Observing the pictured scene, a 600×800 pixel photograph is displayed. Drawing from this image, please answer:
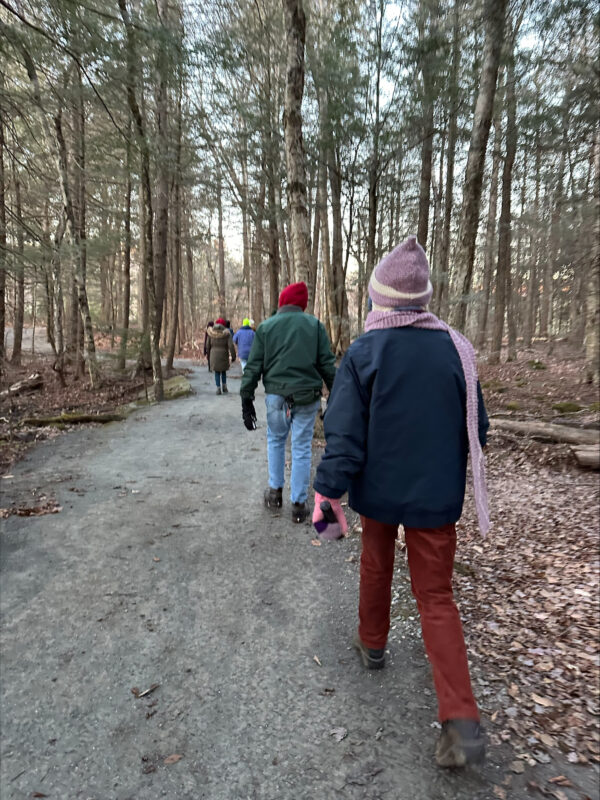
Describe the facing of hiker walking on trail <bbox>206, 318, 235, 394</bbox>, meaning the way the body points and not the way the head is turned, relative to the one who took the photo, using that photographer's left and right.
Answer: facing away from the viewer

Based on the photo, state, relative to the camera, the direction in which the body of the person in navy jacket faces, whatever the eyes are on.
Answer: away from the camera

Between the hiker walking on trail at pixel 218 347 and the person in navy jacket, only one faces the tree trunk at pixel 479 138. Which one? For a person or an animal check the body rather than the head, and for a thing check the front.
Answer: the person in navy jacket

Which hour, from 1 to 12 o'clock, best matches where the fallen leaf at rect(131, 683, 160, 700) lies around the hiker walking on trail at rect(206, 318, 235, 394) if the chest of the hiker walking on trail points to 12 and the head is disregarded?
The fallen leaf is roughly at 6 o'clock from the hiker walking on trail.

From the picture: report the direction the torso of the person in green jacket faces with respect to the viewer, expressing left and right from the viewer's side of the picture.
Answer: facing away from the viewer

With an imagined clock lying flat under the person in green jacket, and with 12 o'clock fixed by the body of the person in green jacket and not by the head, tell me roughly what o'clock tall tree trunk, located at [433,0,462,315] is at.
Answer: The tall tree trunk is roughly at 1 o'clock from the person in green jacket.

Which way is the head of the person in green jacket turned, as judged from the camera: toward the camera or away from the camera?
away from the camera

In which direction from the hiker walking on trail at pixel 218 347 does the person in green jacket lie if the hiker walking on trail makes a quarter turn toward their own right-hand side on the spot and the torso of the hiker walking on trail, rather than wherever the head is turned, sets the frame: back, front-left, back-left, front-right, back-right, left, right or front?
right

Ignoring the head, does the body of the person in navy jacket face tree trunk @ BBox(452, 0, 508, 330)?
yes

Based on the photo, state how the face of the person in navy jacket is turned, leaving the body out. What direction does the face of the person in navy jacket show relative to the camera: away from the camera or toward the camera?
away from the camera

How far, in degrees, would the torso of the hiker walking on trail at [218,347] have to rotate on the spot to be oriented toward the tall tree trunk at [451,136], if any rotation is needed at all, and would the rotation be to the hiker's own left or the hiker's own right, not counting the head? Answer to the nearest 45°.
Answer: approximately 90° to the hiker's own right

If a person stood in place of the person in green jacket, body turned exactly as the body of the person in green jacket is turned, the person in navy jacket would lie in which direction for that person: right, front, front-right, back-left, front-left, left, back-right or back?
back
